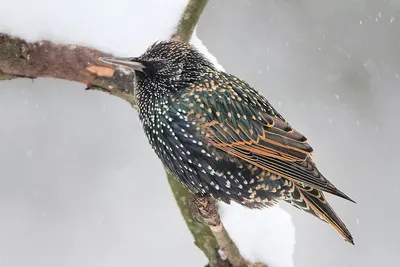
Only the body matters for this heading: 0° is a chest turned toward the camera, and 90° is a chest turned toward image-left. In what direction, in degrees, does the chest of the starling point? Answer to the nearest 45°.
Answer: approximately 90°
